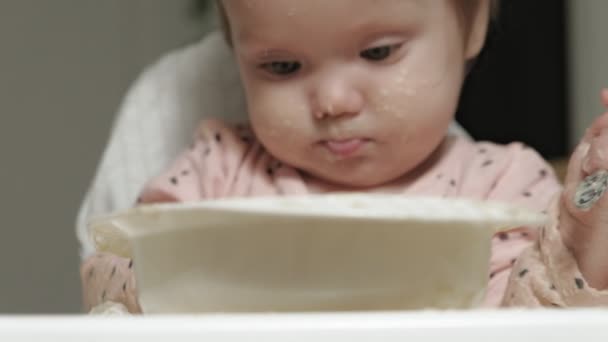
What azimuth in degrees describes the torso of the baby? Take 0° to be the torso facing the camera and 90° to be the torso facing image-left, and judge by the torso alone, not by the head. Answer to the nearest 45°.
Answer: approximately 0°
